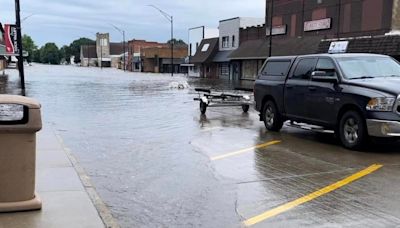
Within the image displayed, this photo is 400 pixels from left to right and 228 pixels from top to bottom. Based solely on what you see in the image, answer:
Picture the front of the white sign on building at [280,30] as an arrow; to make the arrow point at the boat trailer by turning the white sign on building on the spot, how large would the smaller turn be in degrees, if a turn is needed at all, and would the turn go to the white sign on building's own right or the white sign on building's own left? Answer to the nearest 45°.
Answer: approximately 45° to the white sign on building's own left

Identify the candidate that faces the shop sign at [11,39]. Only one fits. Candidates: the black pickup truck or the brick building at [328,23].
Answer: the brick building

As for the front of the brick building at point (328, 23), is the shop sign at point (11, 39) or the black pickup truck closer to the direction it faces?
the shop sign

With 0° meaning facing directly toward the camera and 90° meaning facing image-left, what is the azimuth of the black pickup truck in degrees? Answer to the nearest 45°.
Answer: approximately 315°

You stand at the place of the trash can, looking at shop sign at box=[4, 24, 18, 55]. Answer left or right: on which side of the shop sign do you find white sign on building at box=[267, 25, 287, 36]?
right

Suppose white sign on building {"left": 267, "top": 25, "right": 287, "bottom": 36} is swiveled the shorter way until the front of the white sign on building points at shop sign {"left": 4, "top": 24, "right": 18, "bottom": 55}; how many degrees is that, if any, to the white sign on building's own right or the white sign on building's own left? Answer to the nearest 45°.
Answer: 0° — it already faces it

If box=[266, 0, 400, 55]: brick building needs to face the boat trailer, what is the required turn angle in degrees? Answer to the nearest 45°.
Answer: approximately 45° to its left

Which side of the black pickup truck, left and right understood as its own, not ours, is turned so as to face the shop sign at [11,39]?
back

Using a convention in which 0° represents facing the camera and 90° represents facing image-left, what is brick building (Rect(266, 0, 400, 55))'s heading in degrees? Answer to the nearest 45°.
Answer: approximately 45°

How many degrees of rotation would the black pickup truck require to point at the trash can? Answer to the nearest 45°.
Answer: approximately 90° to its right
